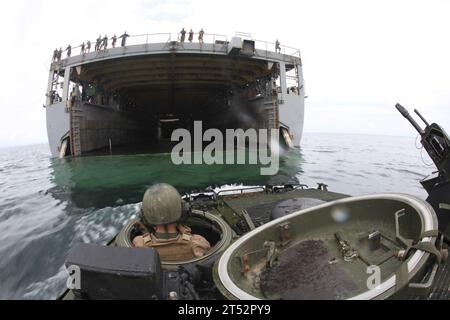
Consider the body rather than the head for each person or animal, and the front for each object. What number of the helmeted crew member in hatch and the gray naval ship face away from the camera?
2

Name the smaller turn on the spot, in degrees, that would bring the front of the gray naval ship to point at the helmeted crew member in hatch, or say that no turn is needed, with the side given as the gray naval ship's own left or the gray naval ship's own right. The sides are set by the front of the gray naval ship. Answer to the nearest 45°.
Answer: approximately 180°

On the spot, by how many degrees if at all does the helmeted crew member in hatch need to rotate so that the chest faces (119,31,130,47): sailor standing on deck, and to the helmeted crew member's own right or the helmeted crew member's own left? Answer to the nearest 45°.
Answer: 0° — they already face them

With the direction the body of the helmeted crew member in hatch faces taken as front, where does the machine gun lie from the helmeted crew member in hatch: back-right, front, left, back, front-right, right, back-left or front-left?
right

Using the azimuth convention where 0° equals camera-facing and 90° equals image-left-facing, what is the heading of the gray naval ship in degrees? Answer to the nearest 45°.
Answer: approximately 180°

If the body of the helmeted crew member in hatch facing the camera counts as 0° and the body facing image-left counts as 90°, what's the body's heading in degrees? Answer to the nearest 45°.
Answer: approximately 180°

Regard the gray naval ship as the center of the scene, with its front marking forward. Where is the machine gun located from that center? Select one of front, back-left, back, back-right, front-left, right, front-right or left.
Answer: back

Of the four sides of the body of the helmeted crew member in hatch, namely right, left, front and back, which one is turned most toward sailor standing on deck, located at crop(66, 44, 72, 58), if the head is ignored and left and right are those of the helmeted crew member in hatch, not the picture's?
front

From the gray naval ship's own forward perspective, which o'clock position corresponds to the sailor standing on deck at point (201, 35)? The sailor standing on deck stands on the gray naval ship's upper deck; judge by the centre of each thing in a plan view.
The sailor standing on deck is roughly at 5 o'clock from the gray naval ship.

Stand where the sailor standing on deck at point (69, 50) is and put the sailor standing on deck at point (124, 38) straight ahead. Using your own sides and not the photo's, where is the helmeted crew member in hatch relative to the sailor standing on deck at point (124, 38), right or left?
right

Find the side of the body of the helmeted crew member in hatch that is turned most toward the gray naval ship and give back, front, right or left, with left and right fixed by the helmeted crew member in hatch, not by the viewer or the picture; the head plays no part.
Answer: front
